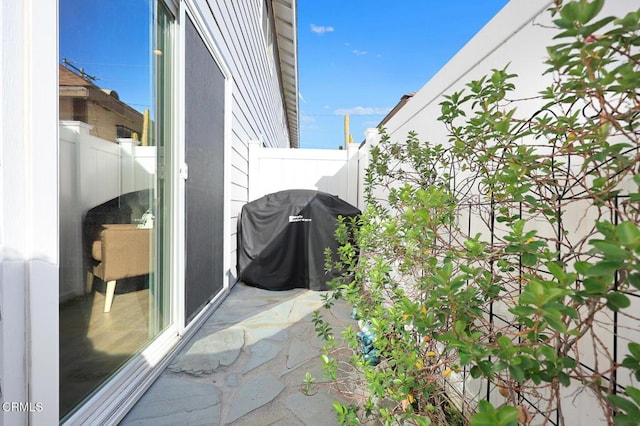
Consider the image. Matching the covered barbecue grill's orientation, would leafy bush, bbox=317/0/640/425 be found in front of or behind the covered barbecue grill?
in front

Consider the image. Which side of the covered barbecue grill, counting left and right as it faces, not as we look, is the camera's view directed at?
front

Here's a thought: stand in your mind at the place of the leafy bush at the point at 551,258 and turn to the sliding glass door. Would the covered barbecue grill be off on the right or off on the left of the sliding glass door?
right

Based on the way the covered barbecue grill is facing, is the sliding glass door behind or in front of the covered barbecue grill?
in front

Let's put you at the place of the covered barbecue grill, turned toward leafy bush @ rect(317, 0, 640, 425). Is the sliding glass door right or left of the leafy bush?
right
